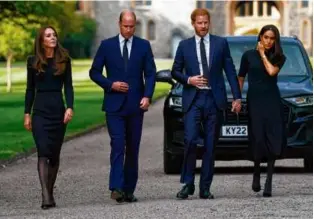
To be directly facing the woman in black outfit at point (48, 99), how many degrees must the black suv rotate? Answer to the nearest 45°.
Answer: approximately 45° to its right

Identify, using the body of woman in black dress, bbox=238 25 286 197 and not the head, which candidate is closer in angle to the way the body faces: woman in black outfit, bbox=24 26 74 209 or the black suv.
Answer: the woman in black outfit

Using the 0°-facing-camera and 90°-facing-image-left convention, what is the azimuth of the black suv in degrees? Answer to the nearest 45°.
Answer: approximately 0°

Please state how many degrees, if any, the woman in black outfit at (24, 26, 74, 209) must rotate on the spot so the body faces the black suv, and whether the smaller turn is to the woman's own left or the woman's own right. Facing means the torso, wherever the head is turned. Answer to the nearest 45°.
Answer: approximately 135° to the woman's own left

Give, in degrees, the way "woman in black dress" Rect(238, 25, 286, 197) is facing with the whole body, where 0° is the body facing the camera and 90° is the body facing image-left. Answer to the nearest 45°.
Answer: approximately 0°

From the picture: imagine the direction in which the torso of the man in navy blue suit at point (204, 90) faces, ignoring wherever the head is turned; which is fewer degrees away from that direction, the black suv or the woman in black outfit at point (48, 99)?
the woman in black outfit

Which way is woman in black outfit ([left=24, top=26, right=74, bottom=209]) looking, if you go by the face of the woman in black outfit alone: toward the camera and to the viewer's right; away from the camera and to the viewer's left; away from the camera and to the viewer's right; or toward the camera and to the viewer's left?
toward the camera and to the viewer's right

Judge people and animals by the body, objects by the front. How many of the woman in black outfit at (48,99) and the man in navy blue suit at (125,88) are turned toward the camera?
2
